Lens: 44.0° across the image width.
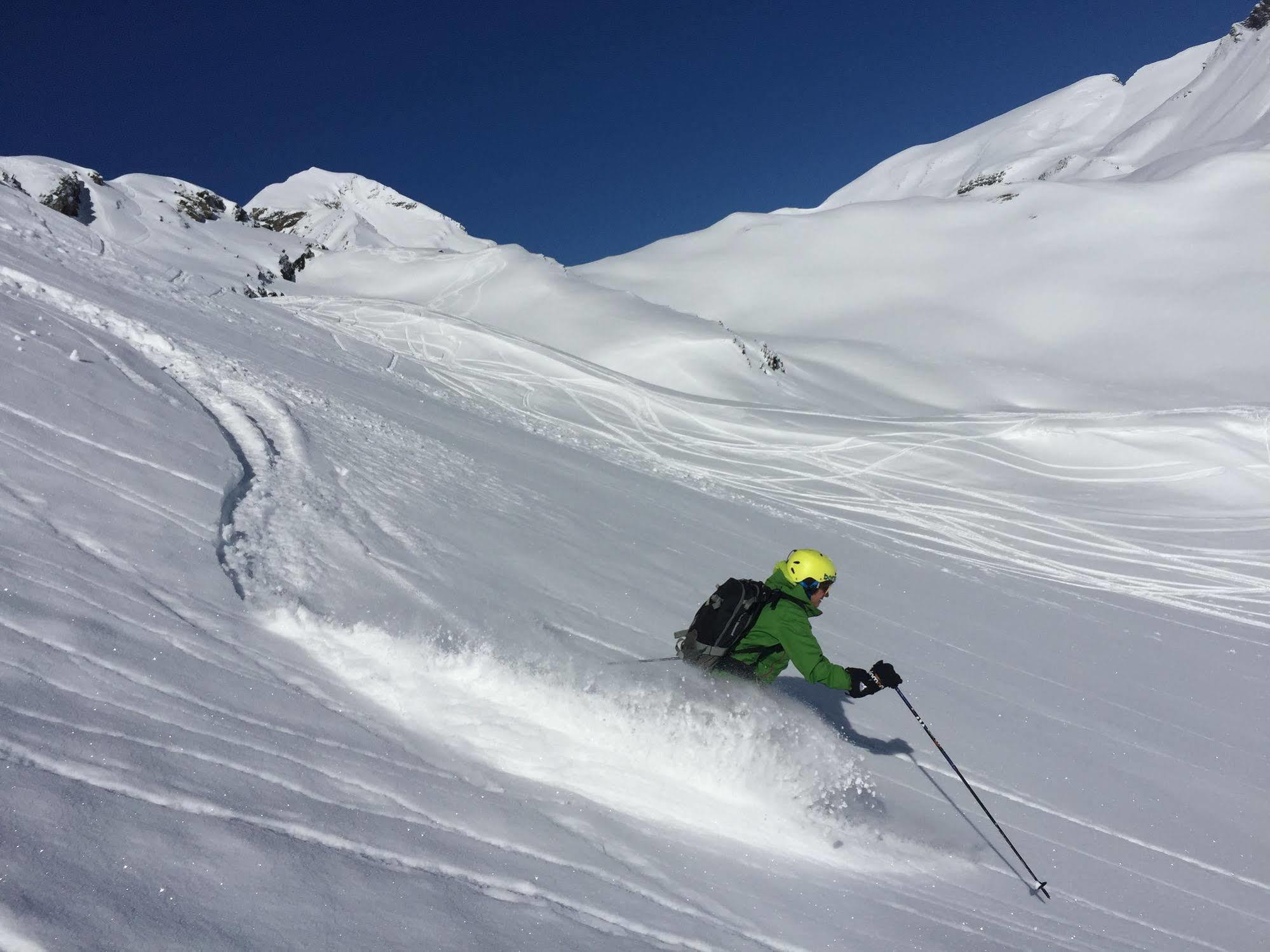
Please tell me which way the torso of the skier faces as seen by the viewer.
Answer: to the viewer's right
